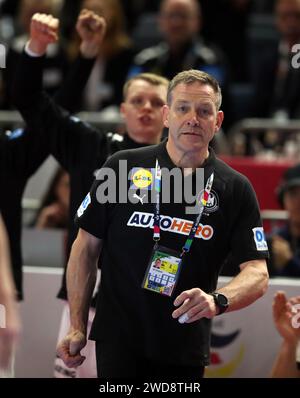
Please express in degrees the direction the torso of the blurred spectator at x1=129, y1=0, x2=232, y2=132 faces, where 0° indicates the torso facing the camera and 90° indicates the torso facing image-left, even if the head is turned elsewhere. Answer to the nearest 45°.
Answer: approximately 0°

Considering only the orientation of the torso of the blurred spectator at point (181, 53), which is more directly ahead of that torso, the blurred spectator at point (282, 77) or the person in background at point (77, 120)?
the person in background

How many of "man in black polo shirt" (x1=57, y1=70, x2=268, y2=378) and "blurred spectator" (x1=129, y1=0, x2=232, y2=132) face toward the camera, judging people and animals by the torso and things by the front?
2

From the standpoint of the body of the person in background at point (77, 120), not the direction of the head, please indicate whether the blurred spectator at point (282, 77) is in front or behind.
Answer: behind

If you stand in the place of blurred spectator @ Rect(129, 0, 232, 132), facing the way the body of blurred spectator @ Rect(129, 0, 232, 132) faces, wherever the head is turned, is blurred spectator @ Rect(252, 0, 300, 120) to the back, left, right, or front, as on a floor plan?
left

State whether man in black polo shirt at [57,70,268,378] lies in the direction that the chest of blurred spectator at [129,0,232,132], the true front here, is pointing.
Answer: yes

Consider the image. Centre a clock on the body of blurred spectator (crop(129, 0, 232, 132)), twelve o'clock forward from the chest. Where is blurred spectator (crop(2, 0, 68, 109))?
blurred spectator (crop(2, 0, 68, 109)) is roughly at 4 o'clock from blurred spectator (crop(129, 0, 232, 132)).
